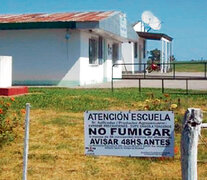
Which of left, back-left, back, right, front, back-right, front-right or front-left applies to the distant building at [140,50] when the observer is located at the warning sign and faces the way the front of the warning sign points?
back

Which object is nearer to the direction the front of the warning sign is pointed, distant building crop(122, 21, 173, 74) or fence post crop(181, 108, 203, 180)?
the fence post

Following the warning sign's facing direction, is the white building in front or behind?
behind

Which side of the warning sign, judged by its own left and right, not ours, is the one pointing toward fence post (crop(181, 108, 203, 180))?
left

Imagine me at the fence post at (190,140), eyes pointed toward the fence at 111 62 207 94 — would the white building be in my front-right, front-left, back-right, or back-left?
front-left

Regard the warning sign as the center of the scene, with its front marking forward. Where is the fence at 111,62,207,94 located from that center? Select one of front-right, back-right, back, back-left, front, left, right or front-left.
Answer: back

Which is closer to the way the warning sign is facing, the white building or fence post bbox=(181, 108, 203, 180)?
the fence post

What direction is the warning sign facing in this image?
toward the camera
